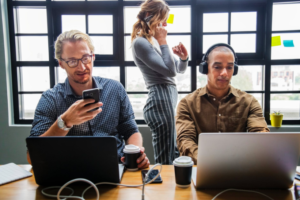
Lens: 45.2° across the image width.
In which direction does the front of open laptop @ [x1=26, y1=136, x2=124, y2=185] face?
away from the camera

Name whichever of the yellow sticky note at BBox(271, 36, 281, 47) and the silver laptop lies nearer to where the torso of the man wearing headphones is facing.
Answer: the silver laptop

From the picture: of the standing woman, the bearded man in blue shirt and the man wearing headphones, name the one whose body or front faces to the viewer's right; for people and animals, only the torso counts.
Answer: the standing woman

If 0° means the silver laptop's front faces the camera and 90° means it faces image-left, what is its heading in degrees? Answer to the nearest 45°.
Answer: approximately 180°

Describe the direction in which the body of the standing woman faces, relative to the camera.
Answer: to the viewer's right

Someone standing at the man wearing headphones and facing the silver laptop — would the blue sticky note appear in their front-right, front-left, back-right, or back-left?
back-left

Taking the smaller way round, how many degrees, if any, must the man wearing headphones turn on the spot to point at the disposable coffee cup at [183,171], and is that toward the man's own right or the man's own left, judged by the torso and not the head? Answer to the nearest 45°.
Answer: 0° — they already face it

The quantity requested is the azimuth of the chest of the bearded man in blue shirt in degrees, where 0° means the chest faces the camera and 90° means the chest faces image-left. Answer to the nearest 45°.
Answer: approximately 0°

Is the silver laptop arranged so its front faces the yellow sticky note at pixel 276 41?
yes

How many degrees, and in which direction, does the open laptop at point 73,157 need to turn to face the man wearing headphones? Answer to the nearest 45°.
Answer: approximately 45° to its right
